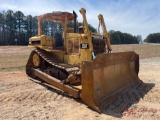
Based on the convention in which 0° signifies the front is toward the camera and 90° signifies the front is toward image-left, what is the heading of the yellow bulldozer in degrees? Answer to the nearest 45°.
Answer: approximately 315°
